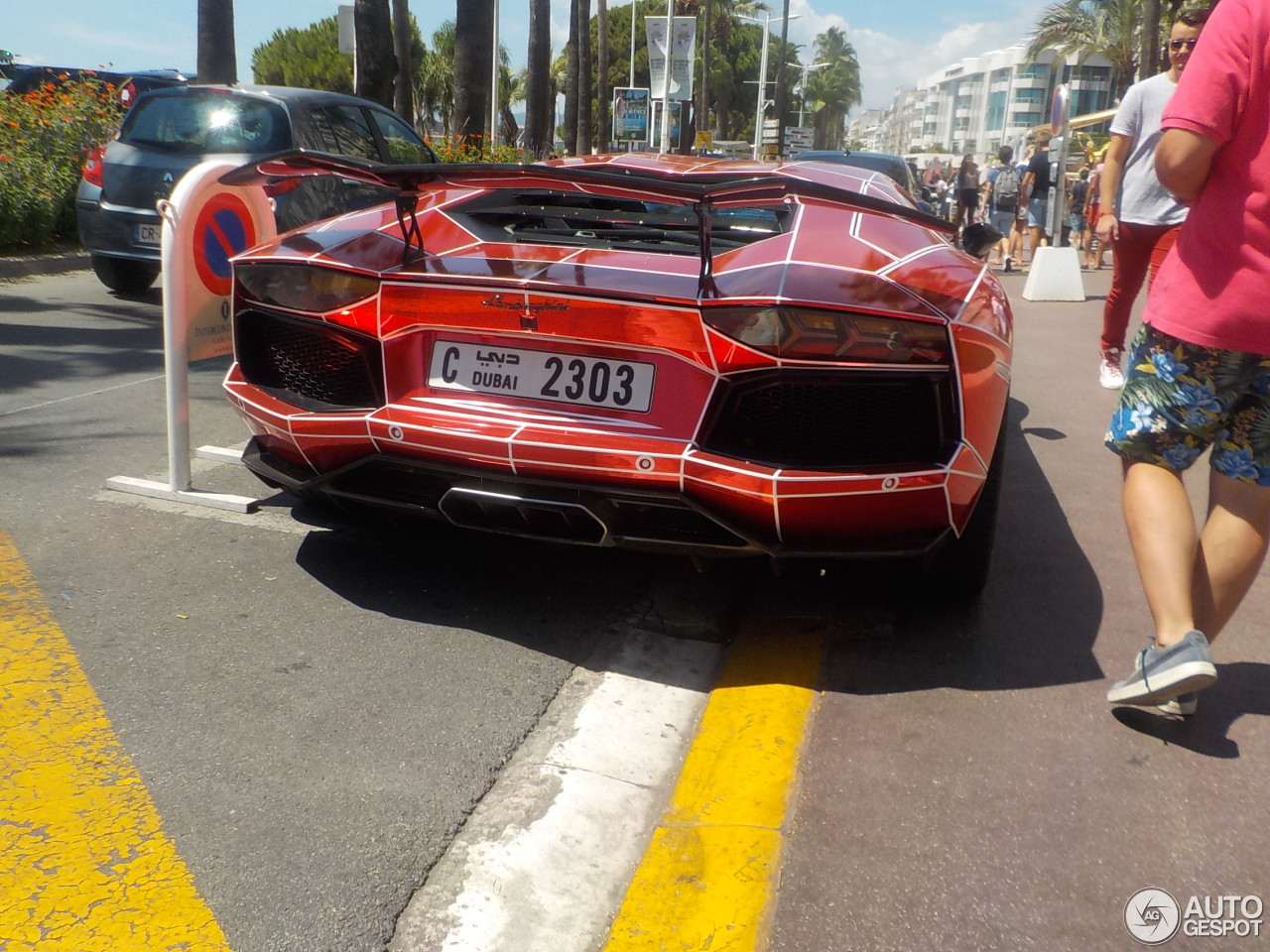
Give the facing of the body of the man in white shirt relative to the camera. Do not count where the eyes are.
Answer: toward the camera

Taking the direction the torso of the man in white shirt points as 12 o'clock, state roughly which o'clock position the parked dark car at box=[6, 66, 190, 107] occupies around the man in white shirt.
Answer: The parked dark car is roughly at 4 o'clock from the man in white shirt.

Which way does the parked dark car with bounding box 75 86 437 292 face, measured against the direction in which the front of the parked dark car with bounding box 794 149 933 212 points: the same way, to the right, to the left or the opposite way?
the same way

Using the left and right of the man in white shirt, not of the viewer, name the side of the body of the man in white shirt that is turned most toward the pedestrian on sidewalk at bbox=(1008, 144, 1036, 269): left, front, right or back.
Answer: back

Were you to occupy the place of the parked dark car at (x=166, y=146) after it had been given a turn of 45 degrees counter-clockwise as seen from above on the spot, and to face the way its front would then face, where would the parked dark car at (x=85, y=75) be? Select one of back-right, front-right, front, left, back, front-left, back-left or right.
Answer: front

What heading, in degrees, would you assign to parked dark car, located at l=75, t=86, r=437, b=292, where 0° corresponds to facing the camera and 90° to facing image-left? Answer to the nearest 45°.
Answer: approximately 225°

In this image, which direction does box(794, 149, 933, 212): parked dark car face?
away from the camera

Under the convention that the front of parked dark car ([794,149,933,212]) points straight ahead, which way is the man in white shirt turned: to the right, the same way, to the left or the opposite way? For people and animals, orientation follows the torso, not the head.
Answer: the opposite way

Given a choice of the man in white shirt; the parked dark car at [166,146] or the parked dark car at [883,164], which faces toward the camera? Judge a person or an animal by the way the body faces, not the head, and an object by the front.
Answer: the man in white shirt

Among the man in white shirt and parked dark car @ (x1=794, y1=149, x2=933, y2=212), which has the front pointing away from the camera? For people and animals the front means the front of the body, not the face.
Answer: the parked dark car

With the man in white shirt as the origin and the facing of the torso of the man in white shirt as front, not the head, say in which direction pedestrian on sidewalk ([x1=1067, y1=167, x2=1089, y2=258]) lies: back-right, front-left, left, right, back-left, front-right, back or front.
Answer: back

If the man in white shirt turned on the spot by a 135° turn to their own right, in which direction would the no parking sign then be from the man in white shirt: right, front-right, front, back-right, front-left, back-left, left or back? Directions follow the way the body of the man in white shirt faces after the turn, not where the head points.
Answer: left

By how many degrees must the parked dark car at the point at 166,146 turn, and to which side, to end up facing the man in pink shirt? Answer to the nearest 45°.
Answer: approximately 135° to its right

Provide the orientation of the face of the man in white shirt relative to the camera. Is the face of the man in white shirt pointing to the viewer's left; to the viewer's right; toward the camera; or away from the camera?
toward the camera
